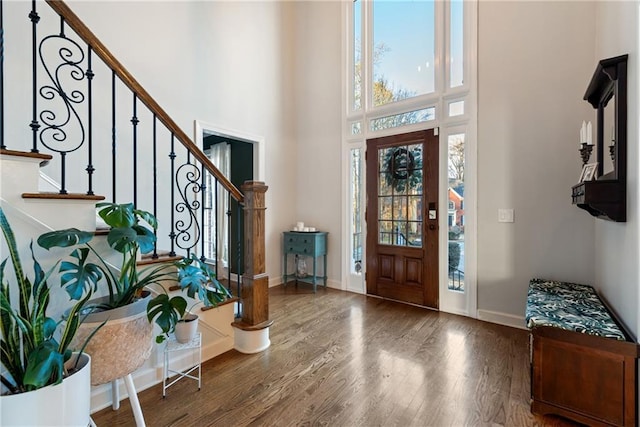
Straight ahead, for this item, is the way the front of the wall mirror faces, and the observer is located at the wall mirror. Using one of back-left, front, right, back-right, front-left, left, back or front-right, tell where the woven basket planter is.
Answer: front-left

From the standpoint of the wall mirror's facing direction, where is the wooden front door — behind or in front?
in front

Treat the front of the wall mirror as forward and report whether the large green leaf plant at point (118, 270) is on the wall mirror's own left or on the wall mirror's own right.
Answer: on the wall mirror's own left

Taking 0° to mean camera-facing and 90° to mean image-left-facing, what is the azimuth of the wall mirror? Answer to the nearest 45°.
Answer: approximately 90°

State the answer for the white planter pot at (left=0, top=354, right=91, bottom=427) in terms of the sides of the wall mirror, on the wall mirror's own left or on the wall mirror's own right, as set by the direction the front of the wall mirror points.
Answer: on the wall mirror's own left

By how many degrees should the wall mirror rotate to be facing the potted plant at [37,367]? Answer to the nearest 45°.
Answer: approximately 45° to its left

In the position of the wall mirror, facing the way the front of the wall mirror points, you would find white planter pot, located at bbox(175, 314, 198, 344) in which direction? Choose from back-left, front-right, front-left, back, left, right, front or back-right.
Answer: front-left
